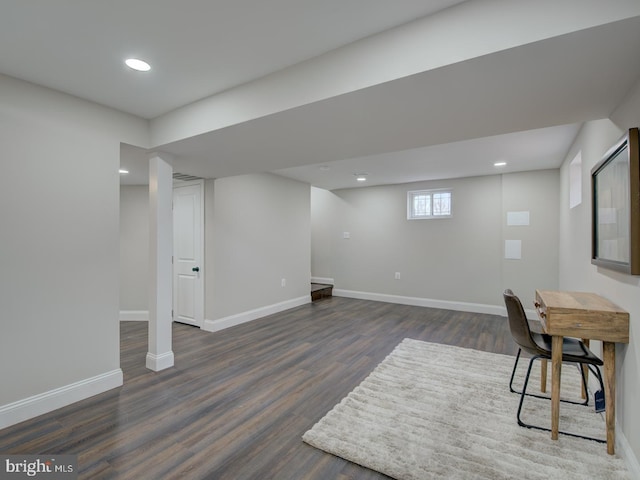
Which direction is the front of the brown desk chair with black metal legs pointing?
to the viewer's right

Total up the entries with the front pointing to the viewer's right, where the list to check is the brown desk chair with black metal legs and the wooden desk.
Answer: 1

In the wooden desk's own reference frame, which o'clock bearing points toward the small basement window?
The small basement window is roughly at 2 o'clock from the wooden desk.

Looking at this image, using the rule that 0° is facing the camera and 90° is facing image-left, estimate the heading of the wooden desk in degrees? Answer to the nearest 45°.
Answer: approximately 90°

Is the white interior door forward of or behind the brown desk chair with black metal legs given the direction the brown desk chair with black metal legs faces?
behind

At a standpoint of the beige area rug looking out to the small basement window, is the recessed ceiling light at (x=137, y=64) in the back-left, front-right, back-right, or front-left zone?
back-left

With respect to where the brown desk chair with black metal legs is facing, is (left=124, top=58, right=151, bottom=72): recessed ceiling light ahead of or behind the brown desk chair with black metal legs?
behind

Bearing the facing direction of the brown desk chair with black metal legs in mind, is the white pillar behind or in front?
behind

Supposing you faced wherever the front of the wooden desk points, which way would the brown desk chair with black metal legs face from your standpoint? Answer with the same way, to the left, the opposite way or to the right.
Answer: the opposite way

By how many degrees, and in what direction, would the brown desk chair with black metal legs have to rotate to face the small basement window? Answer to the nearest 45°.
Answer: approximately 135° to its left
